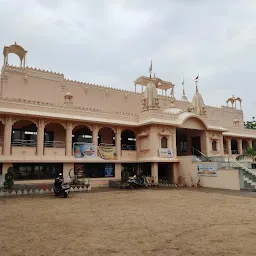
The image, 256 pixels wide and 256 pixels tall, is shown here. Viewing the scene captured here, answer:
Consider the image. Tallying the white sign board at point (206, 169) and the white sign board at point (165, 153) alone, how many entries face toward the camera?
2

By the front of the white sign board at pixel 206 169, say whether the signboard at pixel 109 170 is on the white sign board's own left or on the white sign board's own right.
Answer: on the white sign board's own right

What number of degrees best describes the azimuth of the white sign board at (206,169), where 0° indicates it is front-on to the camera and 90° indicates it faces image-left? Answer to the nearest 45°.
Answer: approximately 0°

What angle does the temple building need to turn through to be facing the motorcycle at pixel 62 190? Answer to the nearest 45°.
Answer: approximately 45° to its right

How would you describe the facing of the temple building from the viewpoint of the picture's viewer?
facing the viewer and to the right of the viewer

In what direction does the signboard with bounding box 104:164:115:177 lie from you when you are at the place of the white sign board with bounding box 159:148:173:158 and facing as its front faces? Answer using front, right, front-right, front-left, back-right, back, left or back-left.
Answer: right

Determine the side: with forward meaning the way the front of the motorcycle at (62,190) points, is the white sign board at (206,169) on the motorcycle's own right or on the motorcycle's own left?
on the motorcycle's own left

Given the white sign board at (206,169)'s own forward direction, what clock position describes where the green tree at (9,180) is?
The green tree is roughly at 2 o'clock from the white sign board.

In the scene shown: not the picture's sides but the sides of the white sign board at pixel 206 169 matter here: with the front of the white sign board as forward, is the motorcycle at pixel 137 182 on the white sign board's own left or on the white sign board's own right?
on the white sign board's own right
